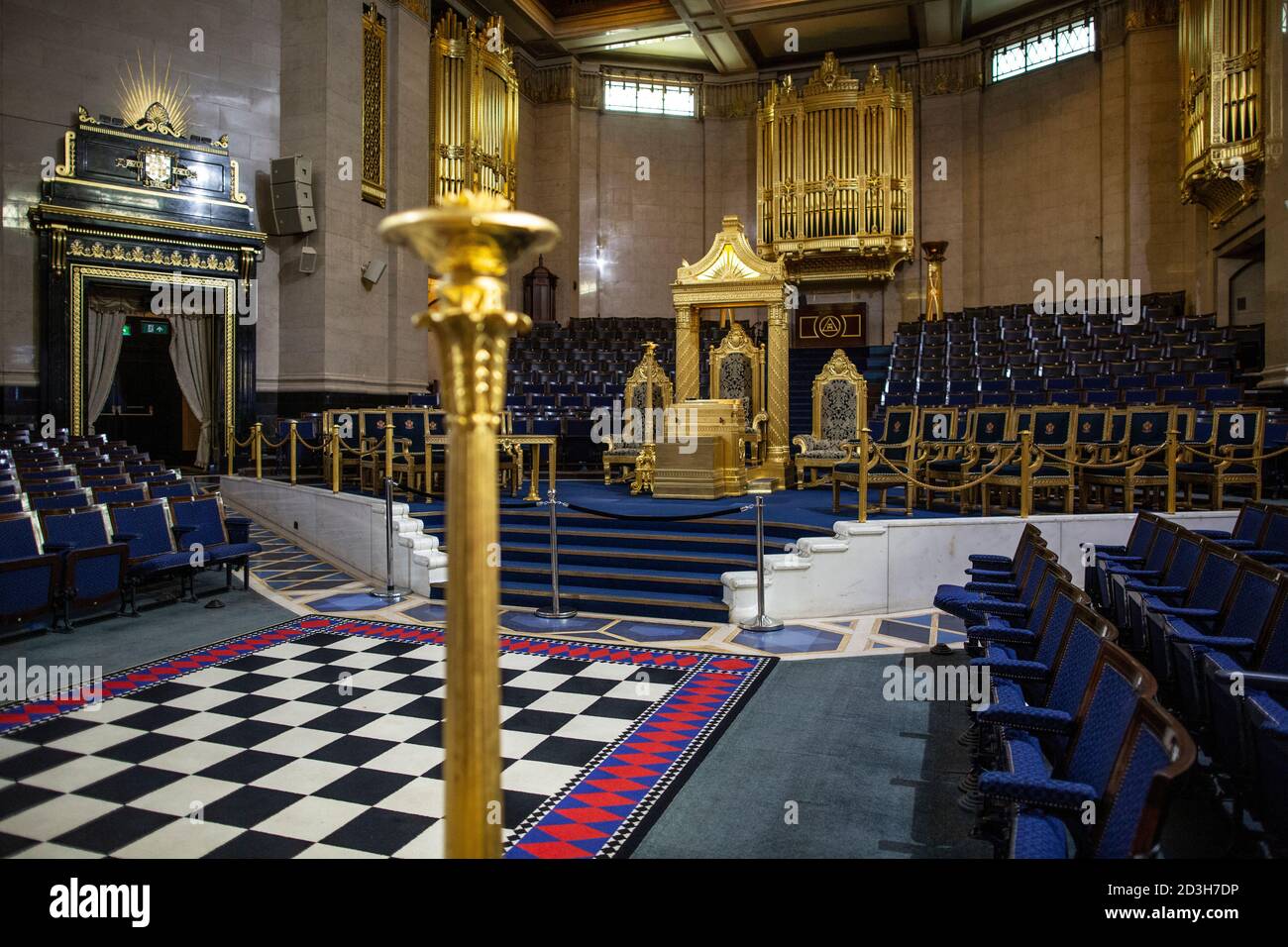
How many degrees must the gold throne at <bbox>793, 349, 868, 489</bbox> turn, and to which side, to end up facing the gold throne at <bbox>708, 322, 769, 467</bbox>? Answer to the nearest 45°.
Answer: approximately 45° to its right

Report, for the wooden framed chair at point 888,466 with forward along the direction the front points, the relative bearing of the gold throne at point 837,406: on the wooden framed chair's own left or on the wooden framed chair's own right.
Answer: on the wooden framed chair's own right

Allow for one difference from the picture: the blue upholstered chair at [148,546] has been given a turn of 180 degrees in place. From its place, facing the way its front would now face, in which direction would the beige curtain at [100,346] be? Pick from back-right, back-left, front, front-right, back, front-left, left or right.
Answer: front-right
